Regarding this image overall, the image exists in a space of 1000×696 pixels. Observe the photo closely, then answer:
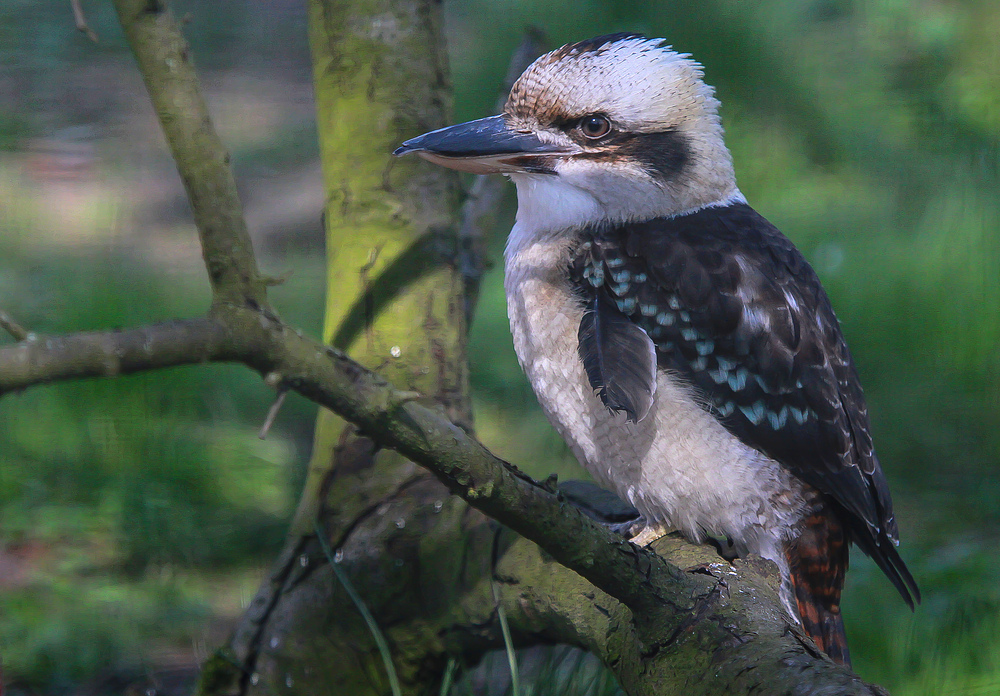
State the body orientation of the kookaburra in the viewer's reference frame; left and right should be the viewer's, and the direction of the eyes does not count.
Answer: facing to the left of the viewer
